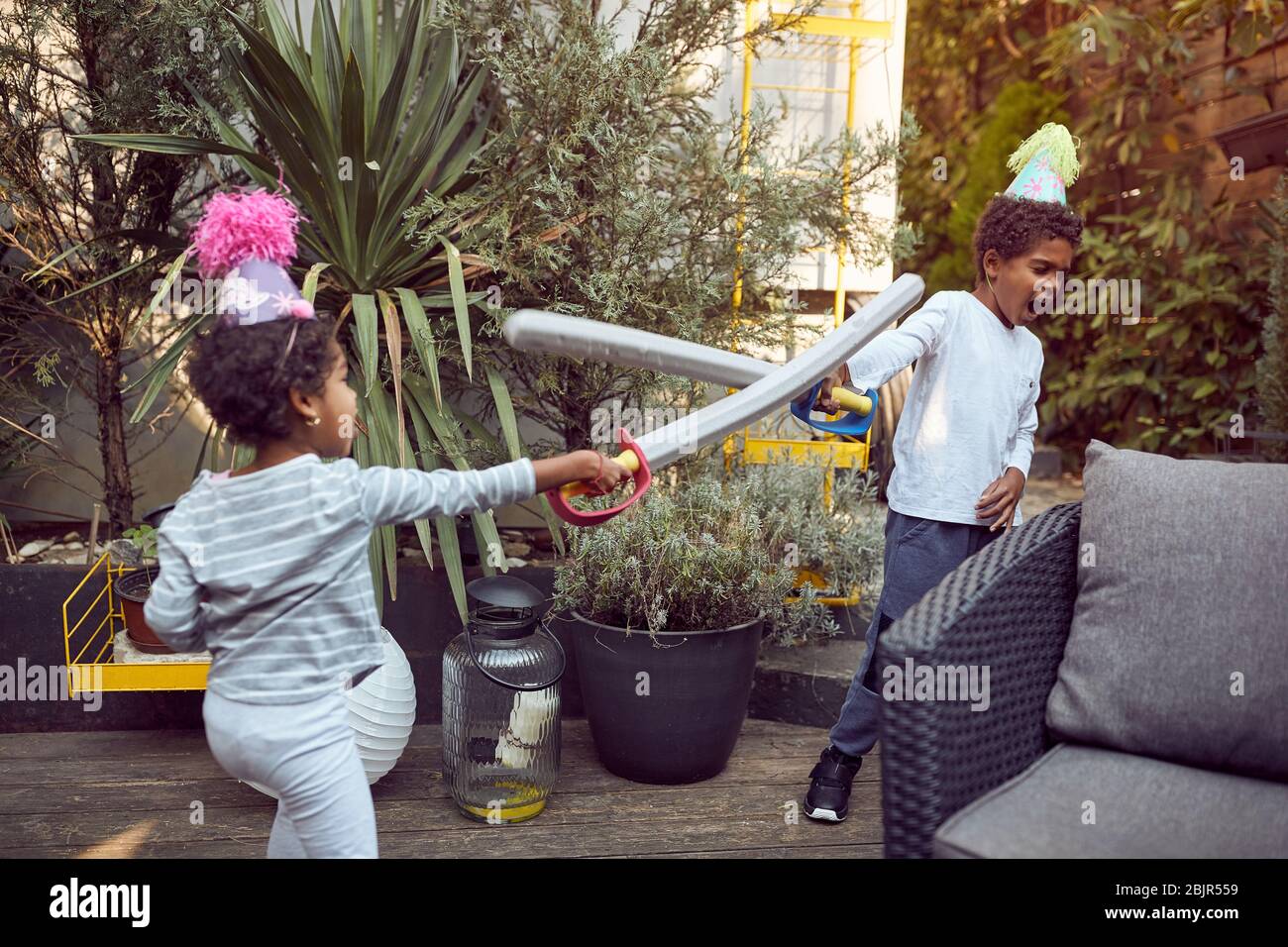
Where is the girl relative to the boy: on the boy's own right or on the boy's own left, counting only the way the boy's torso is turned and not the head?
on the boy's own right

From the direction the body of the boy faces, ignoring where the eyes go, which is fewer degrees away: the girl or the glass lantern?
the girl

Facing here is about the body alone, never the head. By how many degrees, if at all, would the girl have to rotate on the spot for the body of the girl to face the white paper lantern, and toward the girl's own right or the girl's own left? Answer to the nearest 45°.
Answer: approximately 45° to the girl's own left

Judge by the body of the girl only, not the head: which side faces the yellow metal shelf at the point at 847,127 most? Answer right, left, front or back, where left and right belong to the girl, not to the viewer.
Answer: front

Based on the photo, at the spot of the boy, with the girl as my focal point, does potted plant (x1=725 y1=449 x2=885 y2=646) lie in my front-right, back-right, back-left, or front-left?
back-right

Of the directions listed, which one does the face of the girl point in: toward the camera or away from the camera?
away from the camera

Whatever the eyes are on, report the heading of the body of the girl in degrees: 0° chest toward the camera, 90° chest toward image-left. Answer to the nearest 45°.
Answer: approximately 225°

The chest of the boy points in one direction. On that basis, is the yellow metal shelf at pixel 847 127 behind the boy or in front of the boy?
behind
